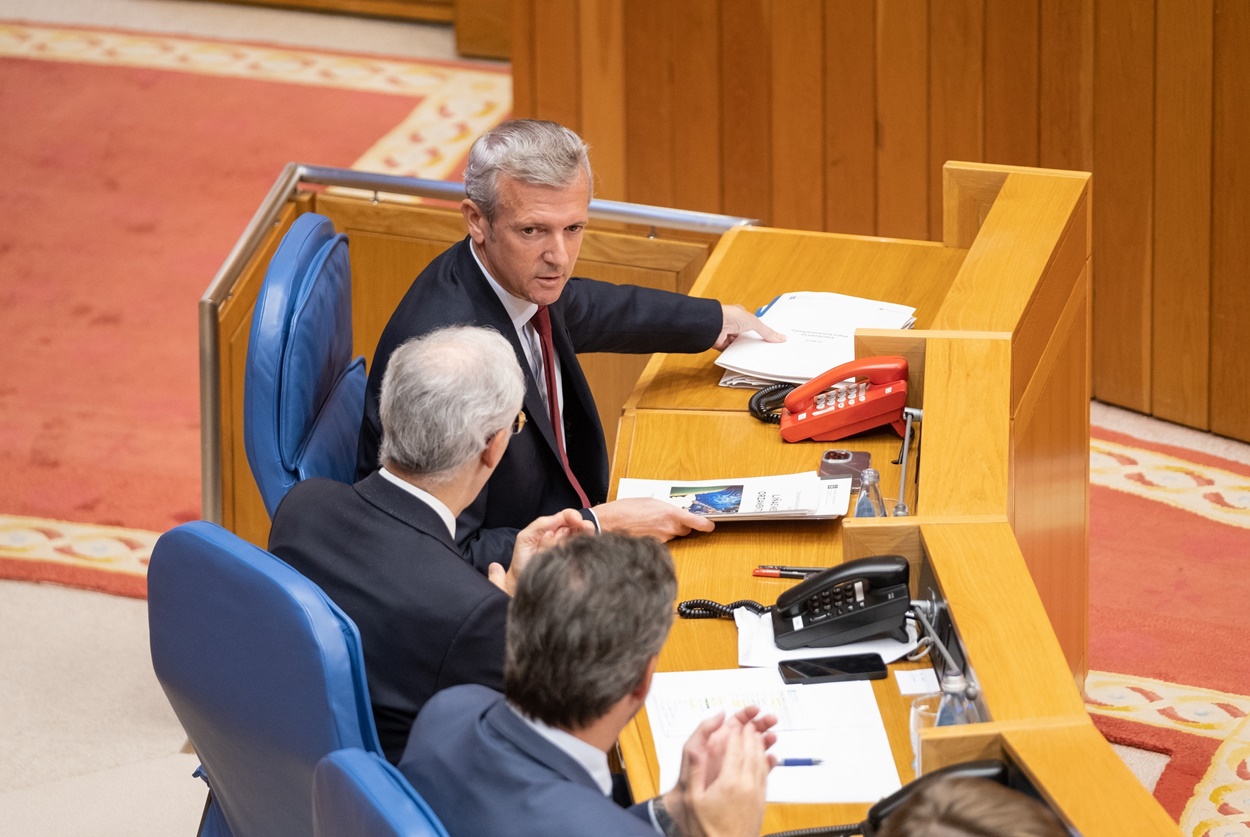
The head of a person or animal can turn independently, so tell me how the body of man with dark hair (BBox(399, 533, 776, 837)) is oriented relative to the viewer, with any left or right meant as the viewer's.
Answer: facing away from the viewer and to the right of the viewer

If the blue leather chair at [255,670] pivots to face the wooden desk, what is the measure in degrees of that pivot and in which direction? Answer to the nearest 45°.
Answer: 0° — it already faces it

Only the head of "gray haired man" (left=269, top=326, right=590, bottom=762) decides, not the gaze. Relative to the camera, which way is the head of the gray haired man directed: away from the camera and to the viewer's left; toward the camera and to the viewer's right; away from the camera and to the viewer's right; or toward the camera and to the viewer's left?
away from the camera and to the viewer's right

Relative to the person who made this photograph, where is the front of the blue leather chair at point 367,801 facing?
facing away from the viewer and to the right of the viewer

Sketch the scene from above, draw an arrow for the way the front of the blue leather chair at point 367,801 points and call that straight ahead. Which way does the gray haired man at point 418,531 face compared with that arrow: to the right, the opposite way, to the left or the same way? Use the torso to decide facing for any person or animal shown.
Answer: the same way

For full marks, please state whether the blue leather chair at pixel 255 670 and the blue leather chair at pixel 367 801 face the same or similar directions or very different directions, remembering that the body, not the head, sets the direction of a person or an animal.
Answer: same or similar directions

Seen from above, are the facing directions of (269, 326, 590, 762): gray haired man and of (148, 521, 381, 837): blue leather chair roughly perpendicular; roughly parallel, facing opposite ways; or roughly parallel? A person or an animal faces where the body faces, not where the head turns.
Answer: roughly parallel

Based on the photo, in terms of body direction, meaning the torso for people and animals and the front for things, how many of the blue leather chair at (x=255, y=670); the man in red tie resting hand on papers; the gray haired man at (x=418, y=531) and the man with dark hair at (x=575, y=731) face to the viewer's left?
0

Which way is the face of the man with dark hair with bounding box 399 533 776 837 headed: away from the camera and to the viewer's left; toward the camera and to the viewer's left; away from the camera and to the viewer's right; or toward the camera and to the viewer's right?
away from the camera and to the viewer's right

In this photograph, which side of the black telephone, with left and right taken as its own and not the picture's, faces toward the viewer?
left

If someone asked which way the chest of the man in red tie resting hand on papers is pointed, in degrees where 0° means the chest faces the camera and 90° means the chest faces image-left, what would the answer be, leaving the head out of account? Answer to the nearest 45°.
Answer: approximately 315°
